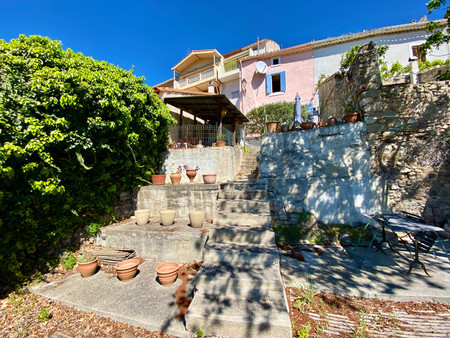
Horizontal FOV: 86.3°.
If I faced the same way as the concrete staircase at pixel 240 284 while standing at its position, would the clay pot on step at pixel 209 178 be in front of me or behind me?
behind

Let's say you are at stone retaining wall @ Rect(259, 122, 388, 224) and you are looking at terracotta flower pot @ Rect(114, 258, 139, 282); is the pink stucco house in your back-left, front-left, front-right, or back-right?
back-right

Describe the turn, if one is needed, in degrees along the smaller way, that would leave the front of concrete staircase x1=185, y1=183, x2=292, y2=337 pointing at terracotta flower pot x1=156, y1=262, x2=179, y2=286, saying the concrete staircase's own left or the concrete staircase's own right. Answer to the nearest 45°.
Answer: approximately 135° to the concrete staircase's own right

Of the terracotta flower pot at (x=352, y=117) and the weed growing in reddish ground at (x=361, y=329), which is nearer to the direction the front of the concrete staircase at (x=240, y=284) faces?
the weed growing in reddish ground

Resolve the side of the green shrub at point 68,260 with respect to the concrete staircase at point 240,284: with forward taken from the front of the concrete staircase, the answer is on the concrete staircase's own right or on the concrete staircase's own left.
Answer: on the concrete staircase's own right

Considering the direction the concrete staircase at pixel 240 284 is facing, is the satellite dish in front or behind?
behind

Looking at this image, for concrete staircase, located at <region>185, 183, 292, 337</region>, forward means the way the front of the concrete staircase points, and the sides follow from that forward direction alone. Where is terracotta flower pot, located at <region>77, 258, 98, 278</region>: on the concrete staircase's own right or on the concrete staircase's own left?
on the concrete staircase's own right

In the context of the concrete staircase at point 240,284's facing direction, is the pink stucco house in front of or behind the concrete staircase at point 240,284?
behind
